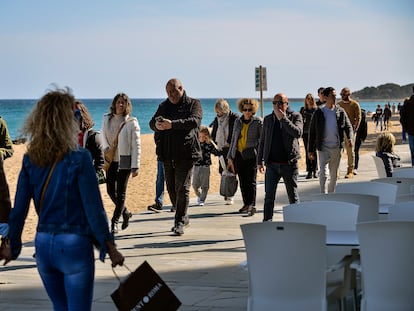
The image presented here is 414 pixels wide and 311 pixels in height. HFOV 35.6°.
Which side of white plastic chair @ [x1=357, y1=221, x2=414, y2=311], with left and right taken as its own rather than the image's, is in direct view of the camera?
back

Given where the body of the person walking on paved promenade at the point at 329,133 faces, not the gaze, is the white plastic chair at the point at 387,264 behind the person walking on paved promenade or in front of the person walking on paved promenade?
in front

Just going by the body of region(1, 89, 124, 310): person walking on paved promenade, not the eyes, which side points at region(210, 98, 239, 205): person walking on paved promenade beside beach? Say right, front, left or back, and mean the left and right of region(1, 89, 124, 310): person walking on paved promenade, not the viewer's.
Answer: front

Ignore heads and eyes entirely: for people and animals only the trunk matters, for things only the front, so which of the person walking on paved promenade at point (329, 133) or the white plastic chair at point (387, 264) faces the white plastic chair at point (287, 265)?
the person walking on paved promenade

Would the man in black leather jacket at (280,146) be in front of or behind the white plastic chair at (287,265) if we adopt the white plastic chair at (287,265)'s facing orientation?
in front

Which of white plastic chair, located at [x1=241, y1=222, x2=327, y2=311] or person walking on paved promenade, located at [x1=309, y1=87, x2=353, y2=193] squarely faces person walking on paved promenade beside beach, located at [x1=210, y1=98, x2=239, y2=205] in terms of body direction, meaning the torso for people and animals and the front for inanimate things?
the white plastic chair

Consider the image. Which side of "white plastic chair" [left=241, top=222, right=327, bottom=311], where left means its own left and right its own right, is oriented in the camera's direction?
back

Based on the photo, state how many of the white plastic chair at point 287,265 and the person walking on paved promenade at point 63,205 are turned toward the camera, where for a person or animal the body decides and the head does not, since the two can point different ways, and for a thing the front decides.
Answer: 0

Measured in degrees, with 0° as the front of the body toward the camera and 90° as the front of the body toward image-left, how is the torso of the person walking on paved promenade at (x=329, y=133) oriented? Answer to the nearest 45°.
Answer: approximately 0°
